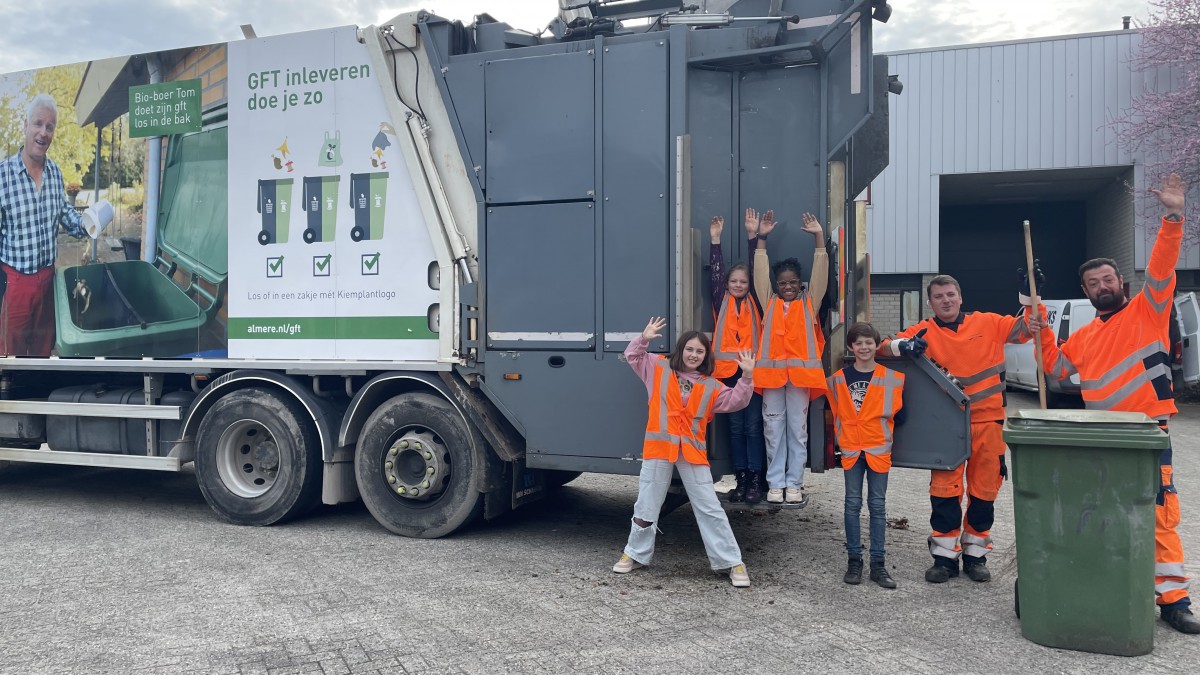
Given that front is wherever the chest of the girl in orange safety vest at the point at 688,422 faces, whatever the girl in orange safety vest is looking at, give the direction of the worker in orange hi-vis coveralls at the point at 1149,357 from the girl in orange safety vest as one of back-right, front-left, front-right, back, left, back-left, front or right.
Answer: left

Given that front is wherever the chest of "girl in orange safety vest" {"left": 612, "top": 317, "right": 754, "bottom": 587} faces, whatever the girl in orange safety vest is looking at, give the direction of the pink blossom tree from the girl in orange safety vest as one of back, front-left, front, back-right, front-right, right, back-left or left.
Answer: back-left

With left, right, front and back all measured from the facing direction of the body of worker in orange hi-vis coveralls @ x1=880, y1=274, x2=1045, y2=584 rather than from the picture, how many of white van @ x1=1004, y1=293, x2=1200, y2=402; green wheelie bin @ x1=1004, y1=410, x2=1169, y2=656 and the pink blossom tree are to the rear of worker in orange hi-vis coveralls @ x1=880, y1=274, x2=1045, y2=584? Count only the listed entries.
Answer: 2

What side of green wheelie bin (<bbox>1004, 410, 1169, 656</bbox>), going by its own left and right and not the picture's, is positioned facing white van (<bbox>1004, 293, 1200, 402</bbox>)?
back

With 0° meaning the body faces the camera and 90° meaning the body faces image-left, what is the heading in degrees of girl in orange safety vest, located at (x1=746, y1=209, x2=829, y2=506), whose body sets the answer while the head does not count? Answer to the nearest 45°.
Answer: approximately 0°

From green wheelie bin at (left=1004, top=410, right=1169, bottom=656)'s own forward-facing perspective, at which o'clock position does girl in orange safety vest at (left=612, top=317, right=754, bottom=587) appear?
The girl in orange safety vest is roughly at 3 o'clock from the green wheelie bin.
